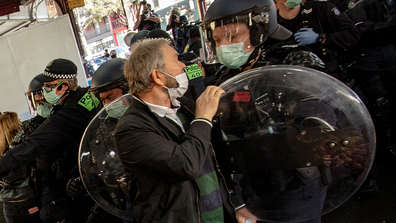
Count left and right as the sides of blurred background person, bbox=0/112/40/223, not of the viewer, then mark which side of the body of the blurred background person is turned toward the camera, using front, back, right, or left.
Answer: back

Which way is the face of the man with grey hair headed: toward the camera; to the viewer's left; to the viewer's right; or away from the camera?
to the viewer's right

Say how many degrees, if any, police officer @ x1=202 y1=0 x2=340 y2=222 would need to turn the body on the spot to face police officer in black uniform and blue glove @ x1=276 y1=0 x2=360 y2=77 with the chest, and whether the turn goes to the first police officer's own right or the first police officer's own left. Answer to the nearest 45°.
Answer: approximately 180°

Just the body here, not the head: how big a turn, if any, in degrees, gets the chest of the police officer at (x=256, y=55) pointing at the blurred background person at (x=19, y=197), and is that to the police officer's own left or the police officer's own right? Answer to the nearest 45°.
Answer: approximately 45° to the police officer's own right

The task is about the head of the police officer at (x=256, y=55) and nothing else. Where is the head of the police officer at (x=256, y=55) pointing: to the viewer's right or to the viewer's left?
to the viewer's left

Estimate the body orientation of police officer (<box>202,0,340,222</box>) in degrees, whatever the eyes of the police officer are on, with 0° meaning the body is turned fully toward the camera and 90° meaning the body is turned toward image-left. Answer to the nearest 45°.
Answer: approximately 45°
